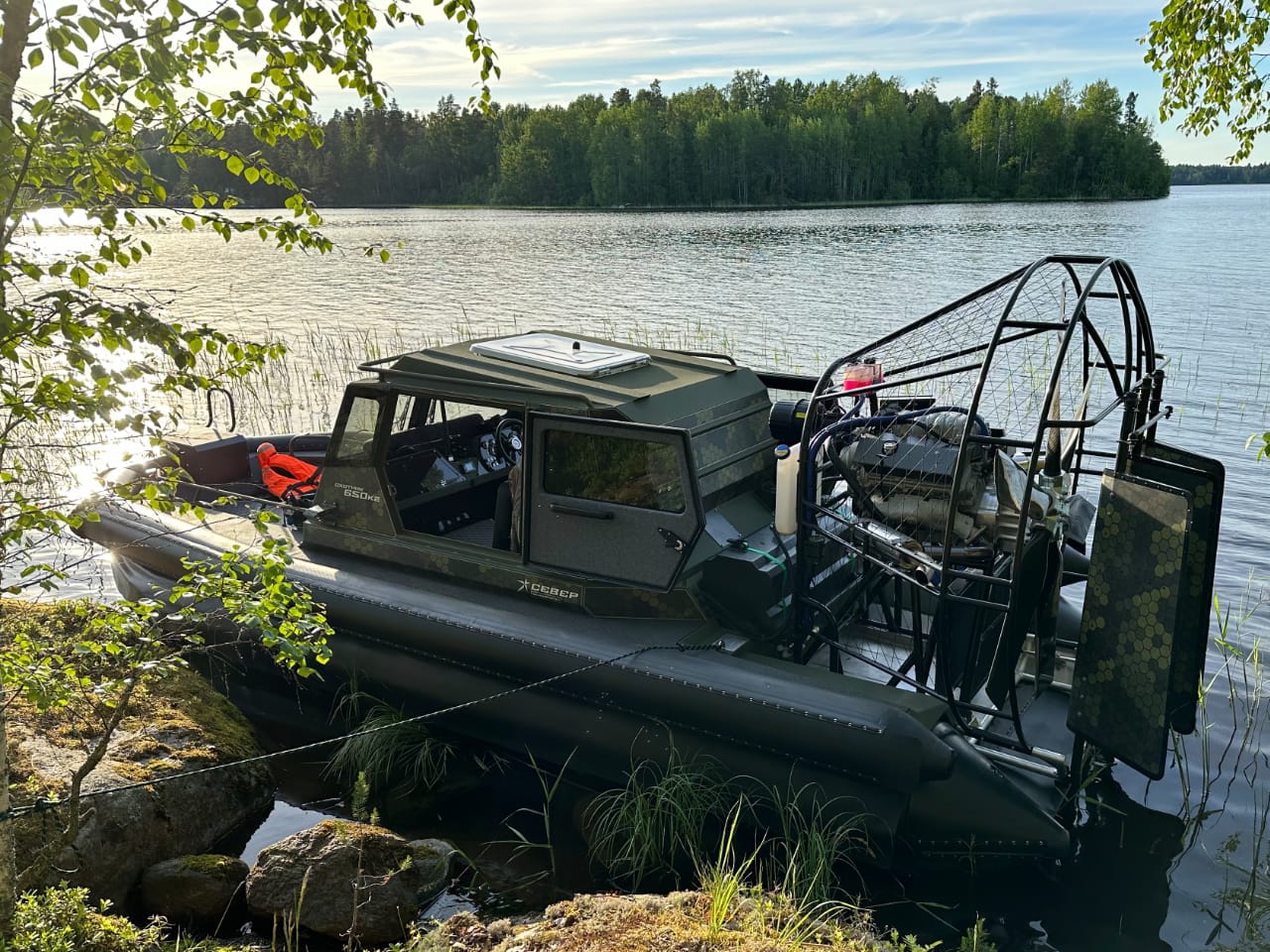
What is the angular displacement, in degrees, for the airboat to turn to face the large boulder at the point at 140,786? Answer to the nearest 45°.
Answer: approximately 45° to its left

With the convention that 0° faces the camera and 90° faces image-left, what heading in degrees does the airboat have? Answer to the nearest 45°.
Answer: approximately 135°

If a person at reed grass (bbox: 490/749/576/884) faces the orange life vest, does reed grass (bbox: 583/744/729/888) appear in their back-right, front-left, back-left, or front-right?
back-right

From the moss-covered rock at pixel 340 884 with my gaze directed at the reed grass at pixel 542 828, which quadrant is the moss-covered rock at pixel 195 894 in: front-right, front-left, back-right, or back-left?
back-left
